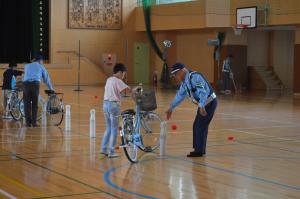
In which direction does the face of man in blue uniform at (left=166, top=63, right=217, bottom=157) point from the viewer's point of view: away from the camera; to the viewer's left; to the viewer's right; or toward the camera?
to the viewer's left

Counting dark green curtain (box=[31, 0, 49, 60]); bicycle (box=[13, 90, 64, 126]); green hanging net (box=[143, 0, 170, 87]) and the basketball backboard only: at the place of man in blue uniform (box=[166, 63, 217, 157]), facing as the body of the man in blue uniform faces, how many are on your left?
0

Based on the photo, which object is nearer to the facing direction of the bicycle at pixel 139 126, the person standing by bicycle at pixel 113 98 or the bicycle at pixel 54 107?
the bicycle

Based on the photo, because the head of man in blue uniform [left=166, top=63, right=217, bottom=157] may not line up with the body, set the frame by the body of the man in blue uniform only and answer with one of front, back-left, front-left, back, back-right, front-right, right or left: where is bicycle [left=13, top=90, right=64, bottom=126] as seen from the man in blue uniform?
front-right

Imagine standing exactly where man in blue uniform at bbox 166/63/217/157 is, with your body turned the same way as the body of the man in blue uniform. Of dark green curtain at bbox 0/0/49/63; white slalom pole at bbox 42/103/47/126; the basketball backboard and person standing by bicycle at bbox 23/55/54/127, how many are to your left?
0

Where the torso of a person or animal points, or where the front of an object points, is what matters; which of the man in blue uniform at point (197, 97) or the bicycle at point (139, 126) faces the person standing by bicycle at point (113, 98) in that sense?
the man in blue uniform

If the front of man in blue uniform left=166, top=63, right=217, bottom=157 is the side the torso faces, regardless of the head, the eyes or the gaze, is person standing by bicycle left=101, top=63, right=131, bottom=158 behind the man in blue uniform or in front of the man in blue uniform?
in front

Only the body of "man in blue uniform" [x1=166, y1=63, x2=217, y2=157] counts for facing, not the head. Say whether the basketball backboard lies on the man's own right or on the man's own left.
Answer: on the man's own right

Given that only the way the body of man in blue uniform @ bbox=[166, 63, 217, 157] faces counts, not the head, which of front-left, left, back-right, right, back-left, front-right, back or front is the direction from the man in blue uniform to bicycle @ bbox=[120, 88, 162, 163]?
front

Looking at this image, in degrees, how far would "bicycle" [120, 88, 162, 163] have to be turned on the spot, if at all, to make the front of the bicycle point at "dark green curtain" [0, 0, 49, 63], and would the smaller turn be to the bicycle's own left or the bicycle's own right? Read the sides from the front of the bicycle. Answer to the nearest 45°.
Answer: approximately 45° to the bicycle's own left

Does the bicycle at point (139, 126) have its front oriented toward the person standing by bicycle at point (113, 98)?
no

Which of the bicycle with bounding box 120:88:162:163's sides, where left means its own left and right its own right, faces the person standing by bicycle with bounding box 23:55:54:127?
left

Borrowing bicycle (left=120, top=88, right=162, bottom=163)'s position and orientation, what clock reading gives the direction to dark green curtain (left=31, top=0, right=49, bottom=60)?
The dark green curtain is roughly at 10 o'clock from the bicycle.

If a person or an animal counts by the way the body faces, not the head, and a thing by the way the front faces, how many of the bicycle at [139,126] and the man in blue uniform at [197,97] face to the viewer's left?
1

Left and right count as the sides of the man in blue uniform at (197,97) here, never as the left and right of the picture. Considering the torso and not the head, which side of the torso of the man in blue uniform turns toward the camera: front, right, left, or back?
left

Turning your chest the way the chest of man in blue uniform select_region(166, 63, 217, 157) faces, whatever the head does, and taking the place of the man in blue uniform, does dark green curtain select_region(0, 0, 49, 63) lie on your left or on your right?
on your right

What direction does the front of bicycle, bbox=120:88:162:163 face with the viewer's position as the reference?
facing away from the viewer and to the right of the viewer
